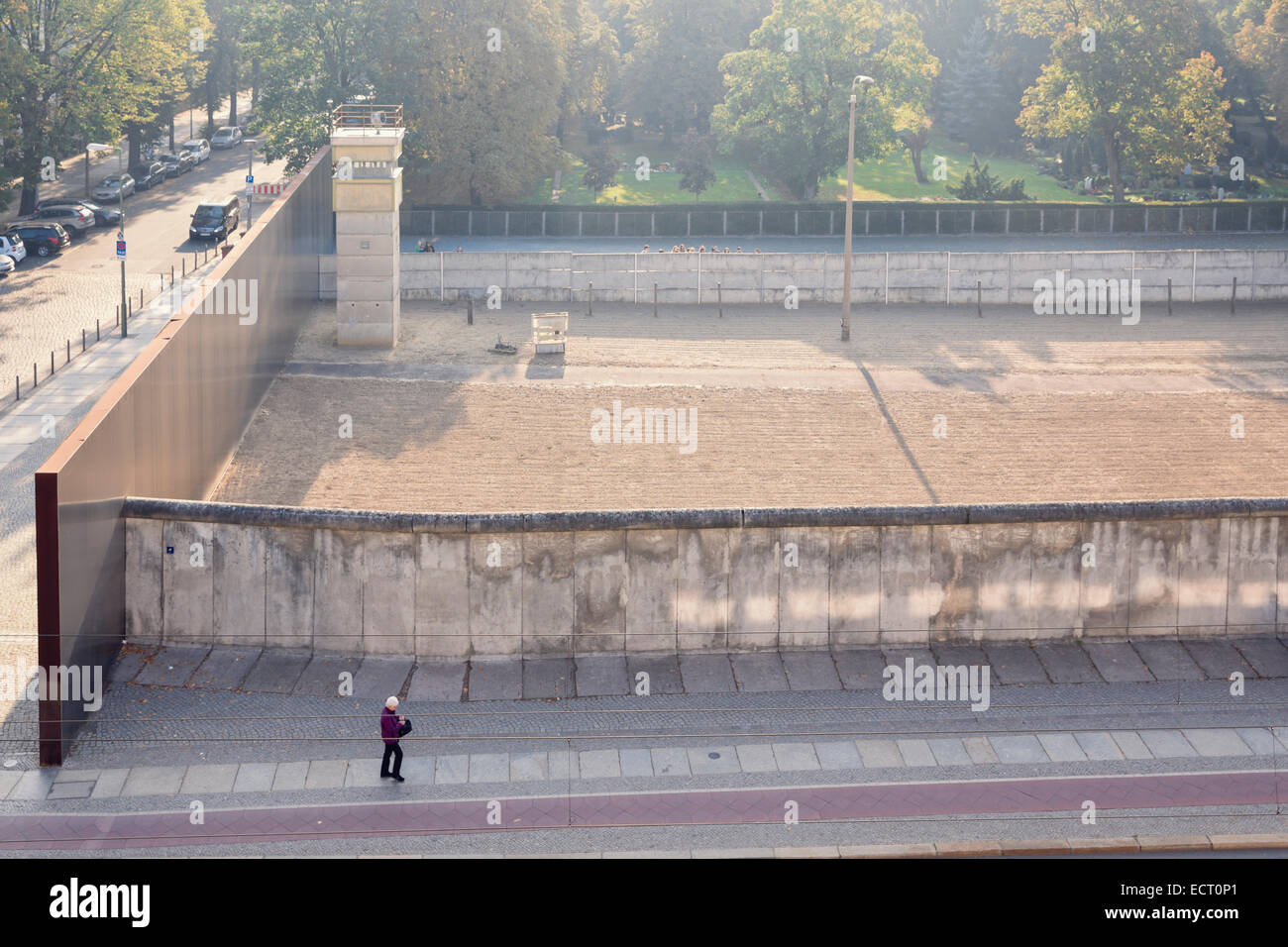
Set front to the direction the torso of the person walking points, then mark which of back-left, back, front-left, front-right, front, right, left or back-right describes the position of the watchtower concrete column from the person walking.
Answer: left

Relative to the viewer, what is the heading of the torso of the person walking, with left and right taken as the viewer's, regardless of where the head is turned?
facing to the right of the viewer

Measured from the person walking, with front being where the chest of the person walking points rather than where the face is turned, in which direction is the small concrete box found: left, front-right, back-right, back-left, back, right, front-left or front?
left

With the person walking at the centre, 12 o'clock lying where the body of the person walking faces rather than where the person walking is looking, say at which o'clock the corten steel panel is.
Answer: The corten steel panel is roughly at 8 o'clock from the person walking.
